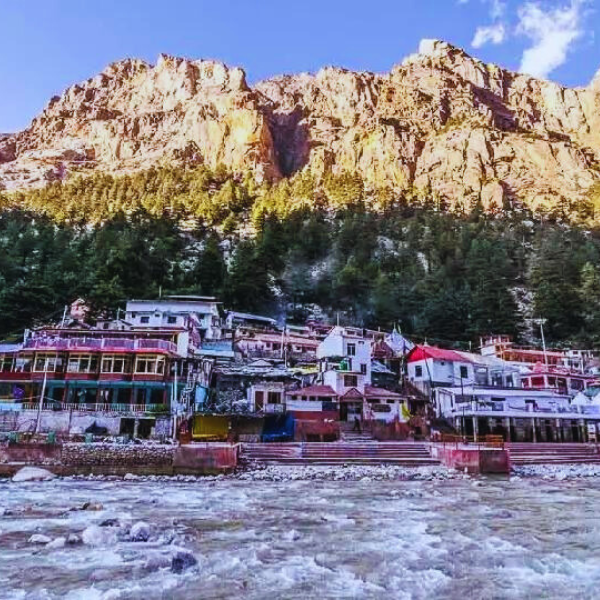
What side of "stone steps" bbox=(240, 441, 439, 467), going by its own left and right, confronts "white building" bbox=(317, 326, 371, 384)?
back

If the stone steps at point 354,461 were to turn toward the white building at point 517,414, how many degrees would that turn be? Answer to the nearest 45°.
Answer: approximately 135° to its left

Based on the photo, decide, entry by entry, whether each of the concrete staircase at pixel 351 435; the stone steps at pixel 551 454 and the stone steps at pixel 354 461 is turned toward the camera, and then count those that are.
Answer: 3

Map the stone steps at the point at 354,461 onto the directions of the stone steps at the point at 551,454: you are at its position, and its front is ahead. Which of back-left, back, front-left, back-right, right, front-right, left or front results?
front-right

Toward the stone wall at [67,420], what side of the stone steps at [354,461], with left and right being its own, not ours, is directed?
right

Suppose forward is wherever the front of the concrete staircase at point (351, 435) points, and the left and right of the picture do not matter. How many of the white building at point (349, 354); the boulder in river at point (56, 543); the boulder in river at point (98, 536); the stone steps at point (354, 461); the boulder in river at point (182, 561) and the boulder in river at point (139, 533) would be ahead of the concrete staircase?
5

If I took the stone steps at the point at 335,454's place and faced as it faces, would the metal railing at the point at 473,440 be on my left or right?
on my left

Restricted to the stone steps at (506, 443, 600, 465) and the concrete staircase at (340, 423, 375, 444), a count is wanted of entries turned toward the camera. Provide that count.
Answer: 2

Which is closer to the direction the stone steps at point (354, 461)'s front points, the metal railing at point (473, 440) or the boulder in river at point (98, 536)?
the boulder in river

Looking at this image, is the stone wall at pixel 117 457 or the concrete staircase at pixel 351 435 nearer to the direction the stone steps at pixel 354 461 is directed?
the stone wall
